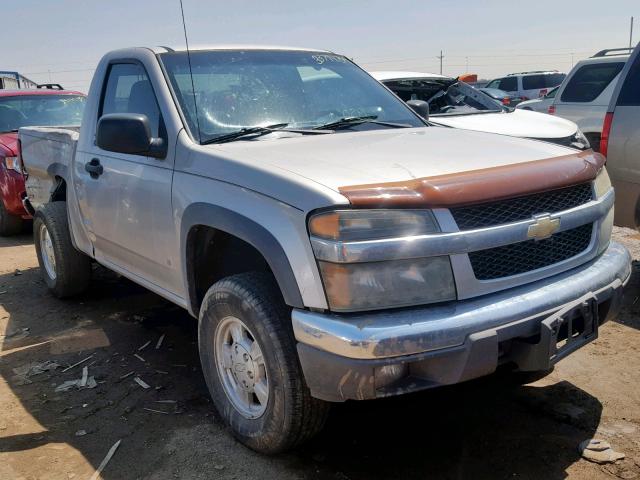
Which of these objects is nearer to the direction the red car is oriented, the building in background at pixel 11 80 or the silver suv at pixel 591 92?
the silver suv

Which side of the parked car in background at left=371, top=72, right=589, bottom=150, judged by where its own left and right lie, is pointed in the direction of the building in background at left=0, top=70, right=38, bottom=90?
back

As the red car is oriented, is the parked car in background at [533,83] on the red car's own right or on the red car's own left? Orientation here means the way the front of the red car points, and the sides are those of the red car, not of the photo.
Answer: on the red car's own left

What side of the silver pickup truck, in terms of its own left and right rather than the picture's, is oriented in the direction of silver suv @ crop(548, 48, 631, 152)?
left

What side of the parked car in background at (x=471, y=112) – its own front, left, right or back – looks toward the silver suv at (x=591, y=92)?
left

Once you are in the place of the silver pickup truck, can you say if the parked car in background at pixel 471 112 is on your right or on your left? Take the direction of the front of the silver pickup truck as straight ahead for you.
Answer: on your left

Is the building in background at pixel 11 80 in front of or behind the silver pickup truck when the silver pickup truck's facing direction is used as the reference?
behind

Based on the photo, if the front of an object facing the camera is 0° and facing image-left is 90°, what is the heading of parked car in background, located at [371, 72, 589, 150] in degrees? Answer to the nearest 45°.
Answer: approximately 315°

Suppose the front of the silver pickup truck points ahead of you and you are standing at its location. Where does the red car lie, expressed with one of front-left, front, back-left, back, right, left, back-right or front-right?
back

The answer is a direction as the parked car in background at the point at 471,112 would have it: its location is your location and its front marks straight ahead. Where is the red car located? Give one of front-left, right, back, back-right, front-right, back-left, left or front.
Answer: back-right

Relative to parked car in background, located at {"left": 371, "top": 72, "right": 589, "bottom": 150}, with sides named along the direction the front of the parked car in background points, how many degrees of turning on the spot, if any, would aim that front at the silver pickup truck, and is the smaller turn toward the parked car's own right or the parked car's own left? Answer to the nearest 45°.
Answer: approximately 45° to the parked car's own right

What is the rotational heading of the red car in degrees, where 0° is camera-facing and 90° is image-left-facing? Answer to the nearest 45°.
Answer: approximately 315°

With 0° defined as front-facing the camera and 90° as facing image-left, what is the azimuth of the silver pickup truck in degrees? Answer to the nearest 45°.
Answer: approximately 315°

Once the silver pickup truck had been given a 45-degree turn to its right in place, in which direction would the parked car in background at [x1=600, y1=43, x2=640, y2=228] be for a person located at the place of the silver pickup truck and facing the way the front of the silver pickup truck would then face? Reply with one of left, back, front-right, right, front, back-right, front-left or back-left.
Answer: back-left
